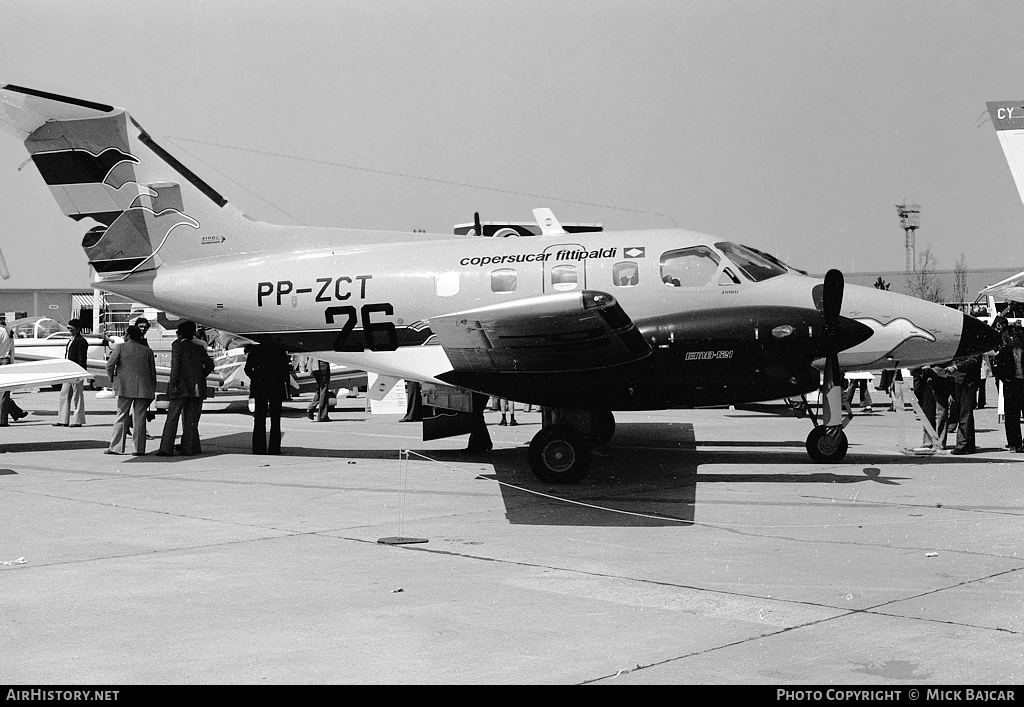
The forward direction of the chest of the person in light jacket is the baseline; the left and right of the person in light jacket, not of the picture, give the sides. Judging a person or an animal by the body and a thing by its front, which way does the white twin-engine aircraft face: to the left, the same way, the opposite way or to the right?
to the right

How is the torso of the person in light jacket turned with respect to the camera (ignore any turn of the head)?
away from the camera

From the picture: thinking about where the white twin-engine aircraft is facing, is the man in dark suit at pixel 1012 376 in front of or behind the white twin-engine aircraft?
in front

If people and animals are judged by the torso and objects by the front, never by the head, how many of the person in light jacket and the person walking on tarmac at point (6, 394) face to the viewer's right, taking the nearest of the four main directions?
1

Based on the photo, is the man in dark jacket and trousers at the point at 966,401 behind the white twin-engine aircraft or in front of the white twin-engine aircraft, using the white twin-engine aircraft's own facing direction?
in front

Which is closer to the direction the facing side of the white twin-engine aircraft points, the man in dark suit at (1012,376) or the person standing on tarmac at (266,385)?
the man in dark suit

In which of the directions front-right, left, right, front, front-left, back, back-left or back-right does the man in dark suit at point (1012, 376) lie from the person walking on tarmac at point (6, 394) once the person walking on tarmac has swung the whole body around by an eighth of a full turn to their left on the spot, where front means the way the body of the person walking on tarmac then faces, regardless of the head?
right

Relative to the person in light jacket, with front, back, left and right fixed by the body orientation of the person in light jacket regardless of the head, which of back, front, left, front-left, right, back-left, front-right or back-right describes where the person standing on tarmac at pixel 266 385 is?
right

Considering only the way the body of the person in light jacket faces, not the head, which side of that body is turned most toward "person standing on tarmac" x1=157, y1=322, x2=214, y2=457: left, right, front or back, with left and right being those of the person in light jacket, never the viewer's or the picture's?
right

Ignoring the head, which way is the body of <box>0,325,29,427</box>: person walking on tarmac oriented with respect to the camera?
to the viewer's right

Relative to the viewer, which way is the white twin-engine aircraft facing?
to the viewer's right

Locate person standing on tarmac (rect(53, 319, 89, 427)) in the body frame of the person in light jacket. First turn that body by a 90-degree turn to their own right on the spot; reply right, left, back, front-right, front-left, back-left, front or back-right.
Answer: left

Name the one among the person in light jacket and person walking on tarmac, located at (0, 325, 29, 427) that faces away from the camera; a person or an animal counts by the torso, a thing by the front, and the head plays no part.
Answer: the person in light jacket

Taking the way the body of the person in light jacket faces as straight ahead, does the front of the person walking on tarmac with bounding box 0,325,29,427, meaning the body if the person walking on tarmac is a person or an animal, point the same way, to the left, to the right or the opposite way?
to the right

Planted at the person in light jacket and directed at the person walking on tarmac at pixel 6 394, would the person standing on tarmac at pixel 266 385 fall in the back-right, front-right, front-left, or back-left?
back-right

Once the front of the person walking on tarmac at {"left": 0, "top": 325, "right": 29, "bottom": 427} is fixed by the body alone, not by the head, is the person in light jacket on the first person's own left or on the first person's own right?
on the first person's own right
